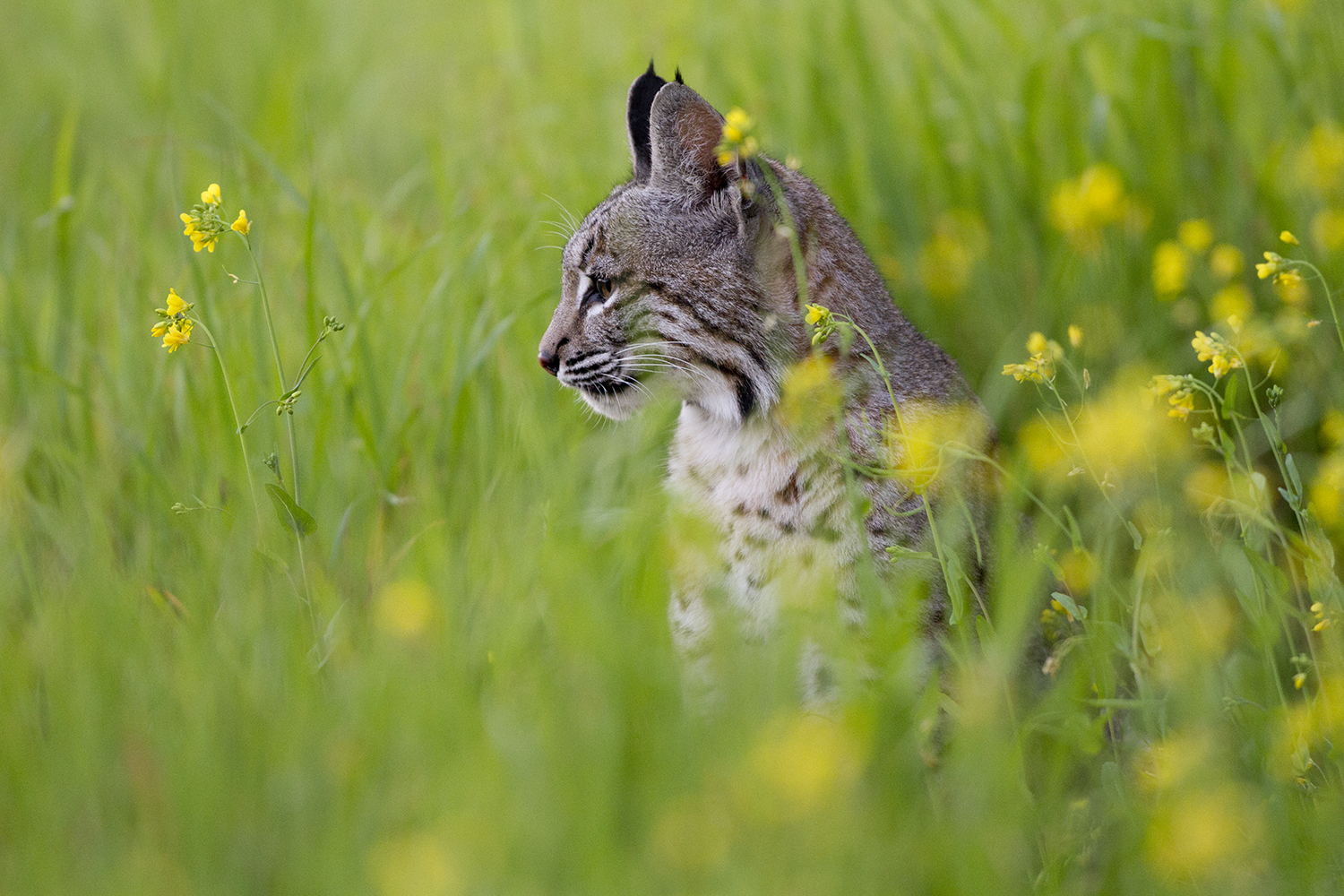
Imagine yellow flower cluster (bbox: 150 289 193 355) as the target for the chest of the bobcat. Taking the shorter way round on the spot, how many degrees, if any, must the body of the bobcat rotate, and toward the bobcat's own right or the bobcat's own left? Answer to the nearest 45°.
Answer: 0° — it already faces it

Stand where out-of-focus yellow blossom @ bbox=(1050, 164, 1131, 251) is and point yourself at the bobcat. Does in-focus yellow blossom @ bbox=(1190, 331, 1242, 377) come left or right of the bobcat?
left

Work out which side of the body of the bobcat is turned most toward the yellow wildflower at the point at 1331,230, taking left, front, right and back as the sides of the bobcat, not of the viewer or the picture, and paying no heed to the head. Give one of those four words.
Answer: back

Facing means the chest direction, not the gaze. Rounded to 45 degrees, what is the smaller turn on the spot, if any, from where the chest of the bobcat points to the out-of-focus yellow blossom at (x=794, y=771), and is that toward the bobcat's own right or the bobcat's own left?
approximately 45° to the bobcat's own left

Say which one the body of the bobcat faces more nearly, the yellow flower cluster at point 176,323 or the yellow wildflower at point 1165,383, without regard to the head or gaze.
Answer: the yellow flower cluster

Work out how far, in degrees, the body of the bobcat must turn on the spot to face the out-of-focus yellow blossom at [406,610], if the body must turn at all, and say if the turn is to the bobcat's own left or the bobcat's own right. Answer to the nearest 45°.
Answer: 0° — it already faces it

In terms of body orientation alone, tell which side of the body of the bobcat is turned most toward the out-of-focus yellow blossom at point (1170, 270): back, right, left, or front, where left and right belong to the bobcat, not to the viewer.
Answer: back

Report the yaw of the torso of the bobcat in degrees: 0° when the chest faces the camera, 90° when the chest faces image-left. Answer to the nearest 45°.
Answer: approximately 45°

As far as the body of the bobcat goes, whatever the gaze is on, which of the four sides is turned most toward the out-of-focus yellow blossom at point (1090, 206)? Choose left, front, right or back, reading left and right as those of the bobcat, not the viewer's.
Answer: back
